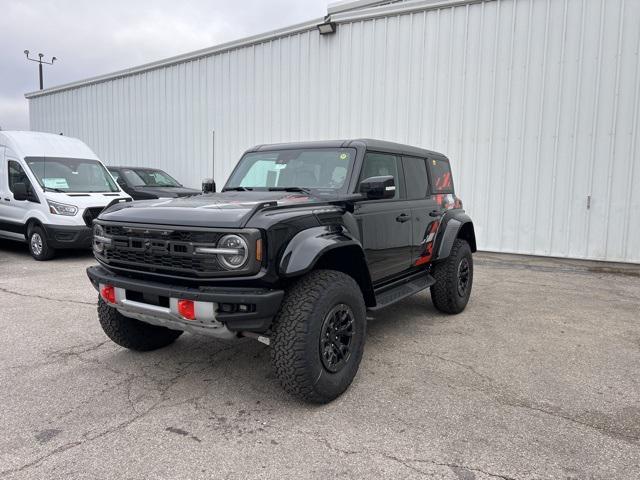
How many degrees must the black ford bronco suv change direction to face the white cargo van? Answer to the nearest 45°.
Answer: approximately 90° to its right

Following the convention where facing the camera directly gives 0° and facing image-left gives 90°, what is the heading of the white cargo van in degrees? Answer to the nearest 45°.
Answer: approximately 315°

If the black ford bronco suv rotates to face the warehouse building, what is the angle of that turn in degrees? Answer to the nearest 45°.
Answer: approximately 180°
